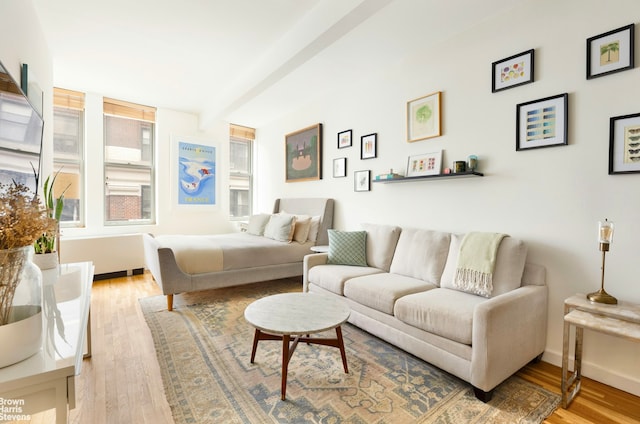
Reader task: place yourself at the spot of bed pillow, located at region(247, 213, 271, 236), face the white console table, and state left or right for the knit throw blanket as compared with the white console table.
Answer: left

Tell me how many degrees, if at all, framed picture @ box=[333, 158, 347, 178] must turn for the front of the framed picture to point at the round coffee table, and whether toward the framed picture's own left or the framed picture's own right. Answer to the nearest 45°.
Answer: approximately 45° to the framed picture's own left

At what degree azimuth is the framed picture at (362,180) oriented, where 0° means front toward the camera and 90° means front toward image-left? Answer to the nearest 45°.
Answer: approximately 45°

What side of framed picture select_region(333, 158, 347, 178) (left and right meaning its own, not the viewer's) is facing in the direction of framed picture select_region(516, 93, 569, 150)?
left

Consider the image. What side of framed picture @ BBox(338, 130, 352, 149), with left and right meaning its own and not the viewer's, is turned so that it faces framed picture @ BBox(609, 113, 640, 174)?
left

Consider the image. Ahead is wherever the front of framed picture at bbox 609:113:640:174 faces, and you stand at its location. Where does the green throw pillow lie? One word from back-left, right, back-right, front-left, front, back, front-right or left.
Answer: front-right

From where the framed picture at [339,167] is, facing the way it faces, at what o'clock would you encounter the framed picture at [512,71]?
the framed picture at [512,71] is roughly at 9 o'clock from the framed picture at [339,167].

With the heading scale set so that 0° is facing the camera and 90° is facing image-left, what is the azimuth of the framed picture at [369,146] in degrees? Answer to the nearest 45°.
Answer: approximately 45°
